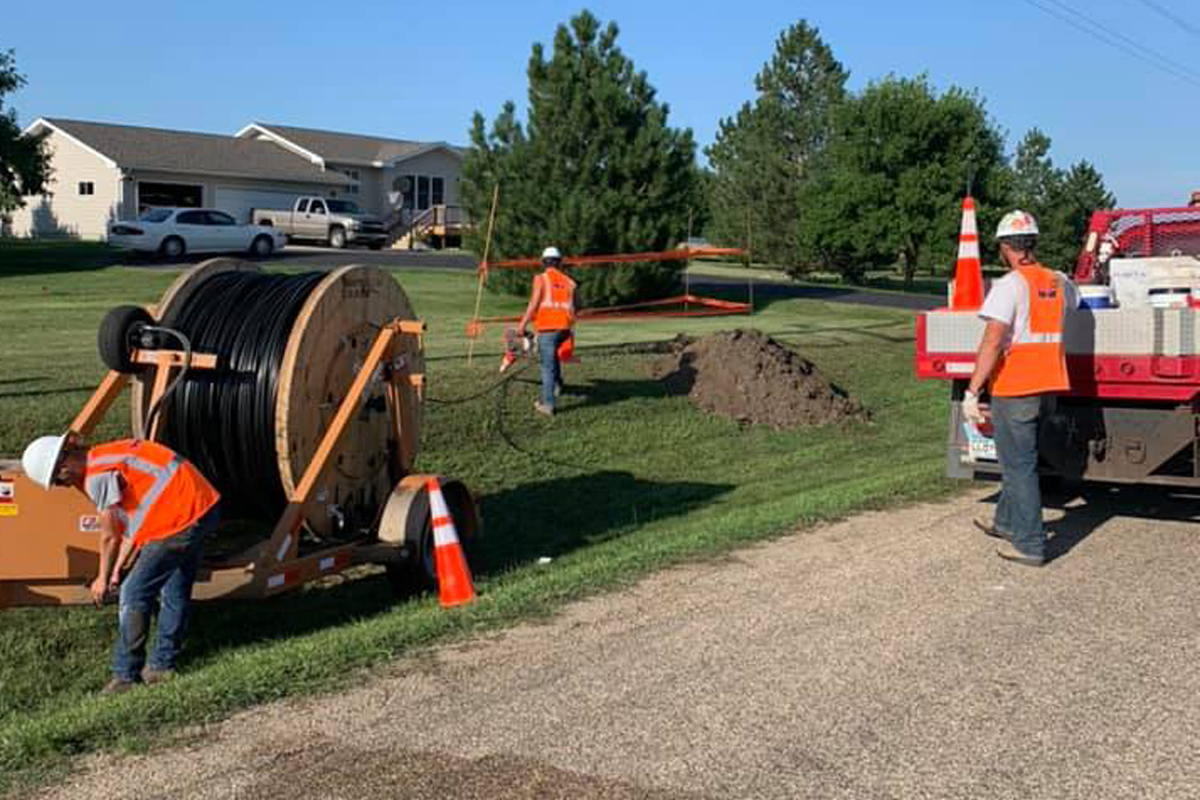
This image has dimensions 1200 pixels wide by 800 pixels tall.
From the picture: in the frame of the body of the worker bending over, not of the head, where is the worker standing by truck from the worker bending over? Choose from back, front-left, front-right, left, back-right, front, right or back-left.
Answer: back

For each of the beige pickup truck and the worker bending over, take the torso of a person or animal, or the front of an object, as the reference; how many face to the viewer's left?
1

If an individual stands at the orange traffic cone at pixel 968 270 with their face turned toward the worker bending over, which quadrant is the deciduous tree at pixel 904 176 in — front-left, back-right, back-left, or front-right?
back-right

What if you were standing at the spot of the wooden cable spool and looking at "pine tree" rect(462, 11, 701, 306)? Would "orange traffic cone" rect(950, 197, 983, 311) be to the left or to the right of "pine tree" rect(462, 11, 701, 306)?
right

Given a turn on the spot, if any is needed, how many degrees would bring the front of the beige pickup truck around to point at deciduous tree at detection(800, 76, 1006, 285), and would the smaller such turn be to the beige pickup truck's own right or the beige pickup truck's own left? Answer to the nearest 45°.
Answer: approximately 45° to the beige pickup truck's own left

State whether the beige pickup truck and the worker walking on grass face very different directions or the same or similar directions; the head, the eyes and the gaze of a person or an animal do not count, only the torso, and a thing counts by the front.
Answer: very different directions

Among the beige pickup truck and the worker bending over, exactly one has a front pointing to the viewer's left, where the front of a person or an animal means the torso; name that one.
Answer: the worker bending over

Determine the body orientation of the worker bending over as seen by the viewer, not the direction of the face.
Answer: to the viewer's left

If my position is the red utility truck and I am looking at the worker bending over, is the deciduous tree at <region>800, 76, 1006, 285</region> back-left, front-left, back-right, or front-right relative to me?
back-right

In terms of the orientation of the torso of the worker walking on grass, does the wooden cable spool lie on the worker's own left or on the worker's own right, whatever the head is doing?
on the worker's own left
